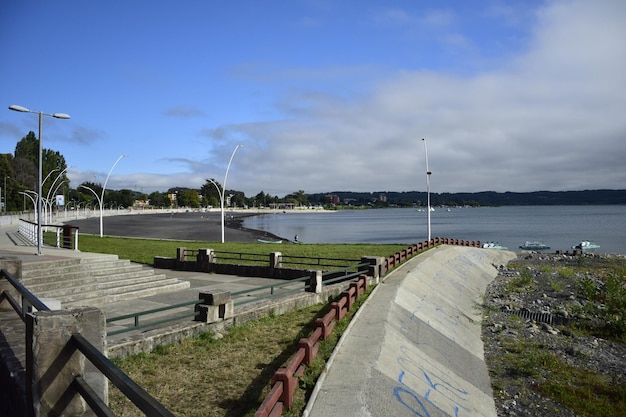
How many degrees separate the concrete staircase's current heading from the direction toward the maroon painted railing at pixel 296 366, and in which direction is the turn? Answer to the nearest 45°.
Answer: approximately 45° to its right

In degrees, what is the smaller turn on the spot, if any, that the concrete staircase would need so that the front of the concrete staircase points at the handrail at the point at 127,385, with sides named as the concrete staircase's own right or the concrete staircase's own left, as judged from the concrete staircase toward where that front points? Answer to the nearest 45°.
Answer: approximately 45° to the concrete staircase's own right

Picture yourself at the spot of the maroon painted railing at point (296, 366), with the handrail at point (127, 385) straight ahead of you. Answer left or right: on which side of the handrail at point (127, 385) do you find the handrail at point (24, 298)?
right

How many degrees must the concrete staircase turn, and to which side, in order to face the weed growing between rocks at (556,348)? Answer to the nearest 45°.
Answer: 0° — it already faces it

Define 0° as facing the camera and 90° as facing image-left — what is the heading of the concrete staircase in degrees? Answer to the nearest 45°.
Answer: approximately 315°

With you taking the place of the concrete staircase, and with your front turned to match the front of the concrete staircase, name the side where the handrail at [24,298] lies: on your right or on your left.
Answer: on your right

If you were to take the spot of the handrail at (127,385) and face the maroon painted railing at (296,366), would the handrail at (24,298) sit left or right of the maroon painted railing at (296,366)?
left
